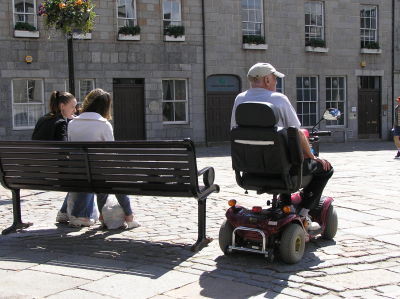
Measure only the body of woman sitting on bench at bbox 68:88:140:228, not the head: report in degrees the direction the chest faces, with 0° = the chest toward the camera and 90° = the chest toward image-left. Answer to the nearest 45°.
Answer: approximately 225°

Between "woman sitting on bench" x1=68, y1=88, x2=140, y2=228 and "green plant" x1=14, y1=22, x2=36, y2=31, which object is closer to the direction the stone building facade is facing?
the woman sitting on bench

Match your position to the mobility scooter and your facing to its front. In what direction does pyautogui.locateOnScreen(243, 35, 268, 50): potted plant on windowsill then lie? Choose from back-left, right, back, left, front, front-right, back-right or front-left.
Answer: front-left

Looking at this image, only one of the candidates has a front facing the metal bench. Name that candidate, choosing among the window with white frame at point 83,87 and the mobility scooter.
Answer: the window with white frame

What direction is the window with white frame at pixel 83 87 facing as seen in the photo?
toward the camera

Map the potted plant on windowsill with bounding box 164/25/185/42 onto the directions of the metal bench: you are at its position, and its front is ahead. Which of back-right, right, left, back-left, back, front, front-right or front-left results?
front-left

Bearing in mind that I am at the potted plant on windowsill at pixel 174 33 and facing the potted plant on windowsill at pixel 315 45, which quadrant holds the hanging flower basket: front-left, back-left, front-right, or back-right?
back-right

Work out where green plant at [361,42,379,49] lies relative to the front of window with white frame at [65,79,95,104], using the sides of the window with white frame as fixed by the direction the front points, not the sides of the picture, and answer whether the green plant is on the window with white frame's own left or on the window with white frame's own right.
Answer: on the window with white frame's own left

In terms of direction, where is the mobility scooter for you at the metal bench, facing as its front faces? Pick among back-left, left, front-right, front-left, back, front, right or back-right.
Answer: right

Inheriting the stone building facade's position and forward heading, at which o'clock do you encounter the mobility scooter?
The mobility scooter is roughly at 12 o'clock from the stone building facade.

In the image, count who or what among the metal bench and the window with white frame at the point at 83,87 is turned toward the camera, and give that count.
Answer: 1

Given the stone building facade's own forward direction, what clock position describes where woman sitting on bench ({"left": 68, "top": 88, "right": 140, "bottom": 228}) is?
The woman sitting on bench is roughly at 12 o'clock from the stone building facade.

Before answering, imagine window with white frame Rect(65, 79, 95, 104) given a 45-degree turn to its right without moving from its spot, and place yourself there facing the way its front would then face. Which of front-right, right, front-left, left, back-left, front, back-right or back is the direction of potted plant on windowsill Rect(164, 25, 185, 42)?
back-left

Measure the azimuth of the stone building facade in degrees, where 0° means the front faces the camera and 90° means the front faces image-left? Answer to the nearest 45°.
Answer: approximately 0°

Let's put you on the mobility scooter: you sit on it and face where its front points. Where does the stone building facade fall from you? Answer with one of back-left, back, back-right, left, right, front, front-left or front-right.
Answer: front-left

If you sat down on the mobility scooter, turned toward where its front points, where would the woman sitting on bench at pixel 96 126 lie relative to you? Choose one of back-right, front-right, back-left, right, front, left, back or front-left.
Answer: left

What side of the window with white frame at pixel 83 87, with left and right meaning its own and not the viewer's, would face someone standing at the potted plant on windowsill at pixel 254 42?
left

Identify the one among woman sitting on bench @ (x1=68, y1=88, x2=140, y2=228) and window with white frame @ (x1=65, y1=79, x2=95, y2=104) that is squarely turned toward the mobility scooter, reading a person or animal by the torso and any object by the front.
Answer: the window with white frame

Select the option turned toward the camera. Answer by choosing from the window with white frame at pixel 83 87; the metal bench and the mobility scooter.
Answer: the window with white frame

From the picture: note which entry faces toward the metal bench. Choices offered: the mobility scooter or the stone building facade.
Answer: the stone building facade
